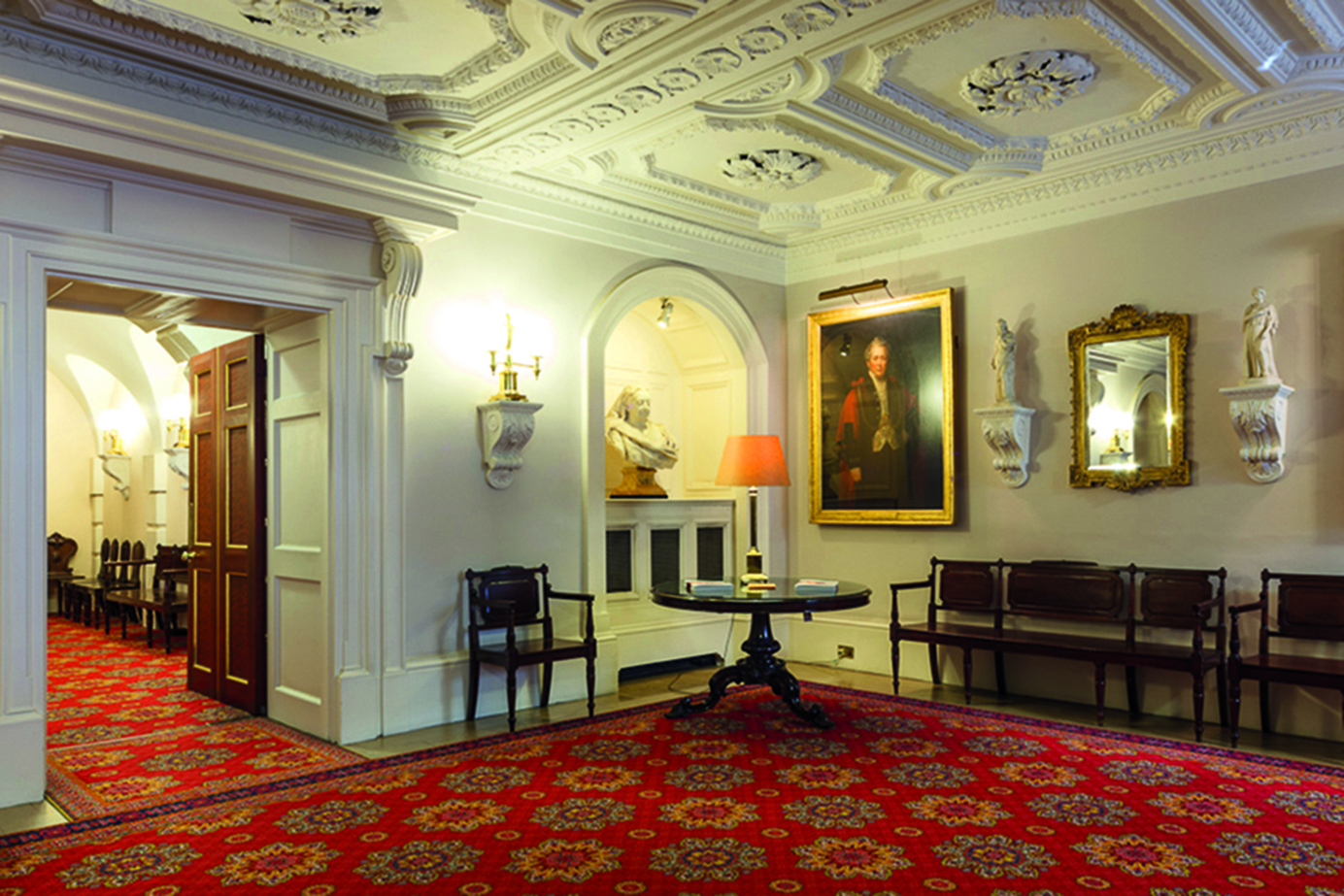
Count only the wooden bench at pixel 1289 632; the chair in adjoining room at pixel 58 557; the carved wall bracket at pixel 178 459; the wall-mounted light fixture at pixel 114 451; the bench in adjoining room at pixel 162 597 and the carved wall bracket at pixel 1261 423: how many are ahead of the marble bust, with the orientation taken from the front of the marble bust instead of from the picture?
2

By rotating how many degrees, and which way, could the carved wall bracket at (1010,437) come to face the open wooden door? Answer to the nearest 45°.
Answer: approximately 45° to its right

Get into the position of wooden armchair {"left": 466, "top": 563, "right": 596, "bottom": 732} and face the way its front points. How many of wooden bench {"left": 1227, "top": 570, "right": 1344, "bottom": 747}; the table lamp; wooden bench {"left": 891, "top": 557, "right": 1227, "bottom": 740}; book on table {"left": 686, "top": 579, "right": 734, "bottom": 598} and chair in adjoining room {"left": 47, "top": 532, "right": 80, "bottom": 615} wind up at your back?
1

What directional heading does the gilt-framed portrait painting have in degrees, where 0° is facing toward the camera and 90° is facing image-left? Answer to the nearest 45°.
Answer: approximately 45°

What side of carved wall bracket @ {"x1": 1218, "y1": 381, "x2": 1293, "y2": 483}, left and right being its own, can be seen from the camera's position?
front

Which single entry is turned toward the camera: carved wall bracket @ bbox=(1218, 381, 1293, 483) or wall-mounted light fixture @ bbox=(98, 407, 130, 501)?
the carved wall bracket

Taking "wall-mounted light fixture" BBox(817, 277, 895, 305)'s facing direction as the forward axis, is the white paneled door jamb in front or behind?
in front

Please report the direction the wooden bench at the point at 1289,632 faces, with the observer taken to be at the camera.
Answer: facing the viewer and to the left of the viewer

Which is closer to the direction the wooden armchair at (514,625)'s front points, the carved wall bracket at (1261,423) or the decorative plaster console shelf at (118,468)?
the carved wall bracket

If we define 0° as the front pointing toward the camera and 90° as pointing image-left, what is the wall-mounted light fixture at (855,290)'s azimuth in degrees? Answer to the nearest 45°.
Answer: approximately 45°

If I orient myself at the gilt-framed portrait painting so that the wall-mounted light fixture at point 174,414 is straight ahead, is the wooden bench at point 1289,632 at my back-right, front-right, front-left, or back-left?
back-left
